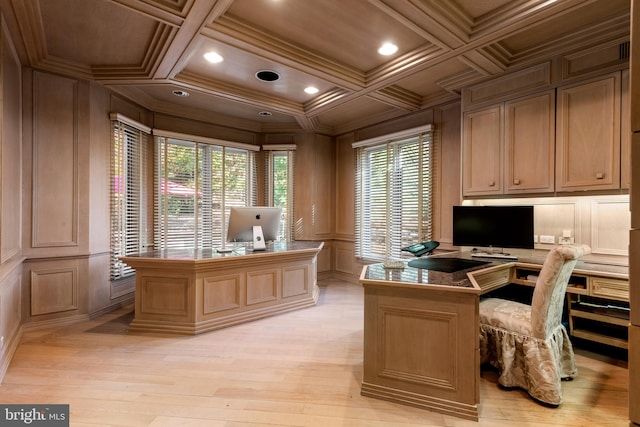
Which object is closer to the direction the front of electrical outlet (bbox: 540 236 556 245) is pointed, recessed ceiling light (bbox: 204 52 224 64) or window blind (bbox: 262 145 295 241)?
the recessed ceiling light

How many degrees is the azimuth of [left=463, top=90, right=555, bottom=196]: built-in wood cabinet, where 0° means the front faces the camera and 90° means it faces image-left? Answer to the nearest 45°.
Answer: approximately 45°

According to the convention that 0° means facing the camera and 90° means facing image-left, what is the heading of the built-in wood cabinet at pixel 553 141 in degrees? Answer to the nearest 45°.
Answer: approximately 45°
